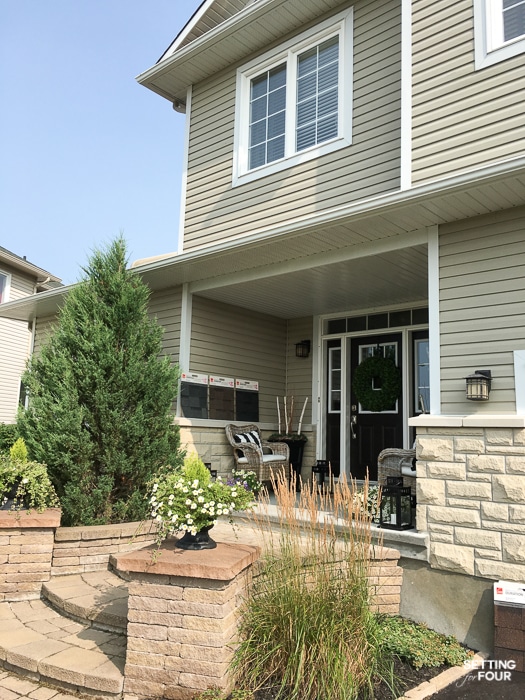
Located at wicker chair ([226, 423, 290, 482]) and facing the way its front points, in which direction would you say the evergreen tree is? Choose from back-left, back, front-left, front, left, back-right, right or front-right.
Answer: right

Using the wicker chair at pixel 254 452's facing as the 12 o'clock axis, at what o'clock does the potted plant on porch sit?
The potted plant on porch is roughly at 9 o'clock from the wicker chair.

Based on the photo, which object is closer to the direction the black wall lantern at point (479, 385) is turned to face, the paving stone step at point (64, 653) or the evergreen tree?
the paving stone step

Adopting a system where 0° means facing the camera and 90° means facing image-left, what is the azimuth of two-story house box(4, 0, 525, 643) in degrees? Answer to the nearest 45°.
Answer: approximately 45°

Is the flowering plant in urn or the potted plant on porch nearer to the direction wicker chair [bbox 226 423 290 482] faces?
the flowering plant in urn

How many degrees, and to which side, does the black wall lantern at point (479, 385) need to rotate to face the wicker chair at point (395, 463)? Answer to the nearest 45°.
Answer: approximately 90° to its right

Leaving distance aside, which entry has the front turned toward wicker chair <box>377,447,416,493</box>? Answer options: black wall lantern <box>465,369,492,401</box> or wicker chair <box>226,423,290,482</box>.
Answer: wicker chair <box>226,423,290,482</box>

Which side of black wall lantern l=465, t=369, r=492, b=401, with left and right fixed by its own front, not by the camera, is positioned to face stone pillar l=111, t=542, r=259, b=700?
front

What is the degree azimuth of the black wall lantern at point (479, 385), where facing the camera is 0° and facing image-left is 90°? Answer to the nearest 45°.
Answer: approximately 45°

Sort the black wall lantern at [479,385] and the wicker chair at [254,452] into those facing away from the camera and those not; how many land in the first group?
0

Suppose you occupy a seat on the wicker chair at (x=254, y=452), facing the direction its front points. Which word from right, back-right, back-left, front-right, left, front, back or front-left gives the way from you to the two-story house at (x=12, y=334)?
back

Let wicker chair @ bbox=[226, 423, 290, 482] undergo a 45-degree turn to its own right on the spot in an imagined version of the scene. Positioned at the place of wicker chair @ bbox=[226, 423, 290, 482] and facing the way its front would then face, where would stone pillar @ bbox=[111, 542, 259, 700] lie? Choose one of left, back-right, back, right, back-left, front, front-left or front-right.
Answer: front

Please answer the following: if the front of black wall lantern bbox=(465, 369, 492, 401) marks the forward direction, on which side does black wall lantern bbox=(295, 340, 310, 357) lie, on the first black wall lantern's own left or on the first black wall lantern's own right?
on the first black wall lantern's own right

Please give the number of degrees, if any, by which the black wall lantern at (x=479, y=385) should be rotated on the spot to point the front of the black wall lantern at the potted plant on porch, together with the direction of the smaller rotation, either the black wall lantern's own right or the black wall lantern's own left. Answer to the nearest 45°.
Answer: approximately 90° to the black wall lantern's own right

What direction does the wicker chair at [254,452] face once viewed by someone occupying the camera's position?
facing the viewer and to the right of the viewer
